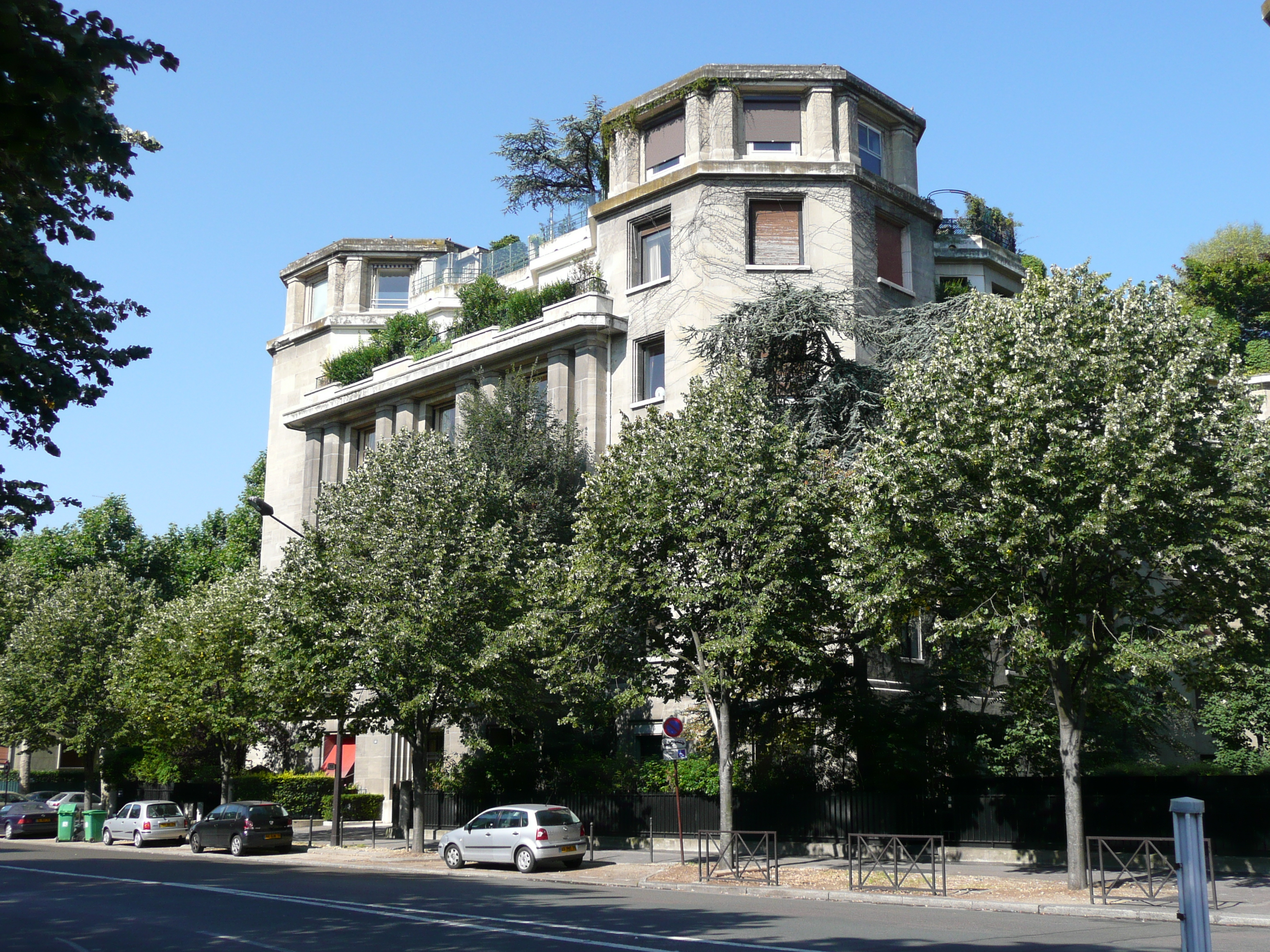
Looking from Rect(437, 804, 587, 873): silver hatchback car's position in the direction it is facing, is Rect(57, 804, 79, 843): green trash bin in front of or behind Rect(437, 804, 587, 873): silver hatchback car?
in front

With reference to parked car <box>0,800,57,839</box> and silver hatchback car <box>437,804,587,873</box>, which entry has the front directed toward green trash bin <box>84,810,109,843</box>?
the silver hatchback car

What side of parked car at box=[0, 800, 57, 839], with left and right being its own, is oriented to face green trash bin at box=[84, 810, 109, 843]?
back

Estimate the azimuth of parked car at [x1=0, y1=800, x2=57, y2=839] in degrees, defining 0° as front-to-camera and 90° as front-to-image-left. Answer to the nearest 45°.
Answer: approximately 135°

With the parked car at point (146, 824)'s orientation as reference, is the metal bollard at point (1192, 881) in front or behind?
behind

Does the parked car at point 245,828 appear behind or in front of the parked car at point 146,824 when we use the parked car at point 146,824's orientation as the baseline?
behind

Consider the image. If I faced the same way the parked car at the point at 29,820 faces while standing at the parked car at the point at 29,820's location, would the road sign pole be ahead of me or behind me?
behind

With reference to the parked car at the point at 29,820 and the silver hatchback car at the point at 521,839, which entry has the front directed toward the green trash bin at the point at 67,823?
the silver hatchback car

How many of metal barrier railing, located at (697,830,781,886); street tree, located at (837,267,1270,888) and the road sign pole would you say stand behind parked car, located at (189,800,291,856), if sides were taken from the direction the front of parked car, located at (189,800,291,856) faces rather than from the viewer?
3

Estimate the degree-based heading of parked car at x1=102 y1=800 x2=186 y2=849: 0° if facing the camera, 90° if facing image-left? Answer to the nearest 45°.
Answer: approximately 135°
